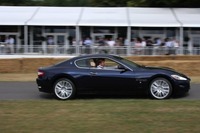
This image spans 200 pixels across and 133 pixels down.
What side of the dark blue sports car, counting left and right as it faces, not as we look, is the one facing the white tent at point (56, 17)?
left

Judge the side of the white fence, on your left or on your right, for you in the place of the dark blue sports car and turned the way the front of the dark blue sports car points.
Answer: on your left

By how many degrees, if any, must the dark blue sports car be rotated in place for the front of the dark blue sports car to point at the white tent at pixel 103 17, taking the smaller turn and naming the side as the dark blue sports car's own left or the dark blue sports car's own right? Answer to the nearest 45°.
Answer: approximately 90° to the dark blue sports car's own left

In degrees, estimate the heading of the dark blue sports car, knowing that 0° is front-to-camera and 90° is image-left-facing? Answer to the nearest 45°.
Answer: approximately 270°
